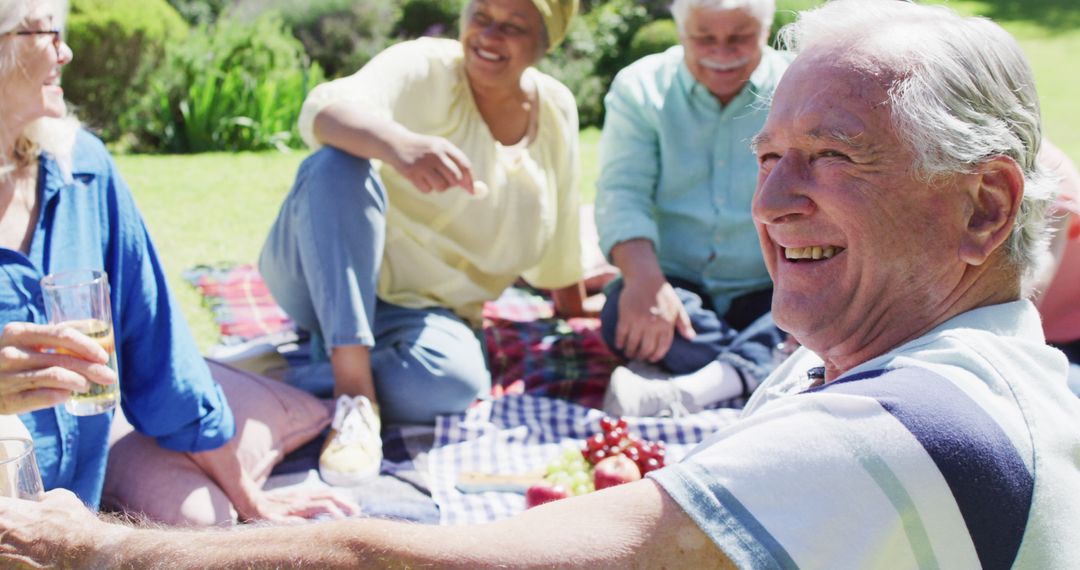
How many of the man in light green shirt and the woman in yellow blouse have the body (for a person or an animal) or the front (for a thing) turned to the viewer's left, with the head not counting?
0

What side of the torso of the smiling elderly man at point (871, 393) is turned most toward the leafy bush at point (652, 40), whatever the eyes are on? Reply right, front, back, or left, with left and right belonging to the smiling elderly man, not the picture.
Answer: right

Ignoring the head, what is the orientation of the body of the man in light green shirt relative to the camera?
toward the camera

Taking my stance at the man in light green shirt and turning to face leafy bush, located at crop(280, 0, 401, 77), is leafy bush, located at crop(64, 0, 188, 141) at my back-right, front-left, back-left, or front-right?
front-left

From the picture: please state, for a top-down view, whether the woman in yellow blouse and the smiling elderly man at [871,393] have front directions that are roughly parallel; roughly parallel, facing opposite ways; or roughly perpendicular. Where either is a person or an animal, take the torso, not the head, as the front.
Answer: roughly perpendicular

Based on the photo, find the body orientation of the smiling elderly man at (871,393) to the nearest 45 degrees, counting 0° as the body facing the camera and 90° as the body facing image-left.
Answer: approximately 90°

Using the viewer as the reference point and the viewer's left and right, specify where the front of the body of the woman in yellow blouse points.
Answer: facing the viewer

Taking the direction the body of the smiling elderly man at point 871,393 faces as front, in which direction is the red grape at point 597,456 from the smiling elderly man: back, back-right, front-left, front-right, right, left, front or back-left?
right

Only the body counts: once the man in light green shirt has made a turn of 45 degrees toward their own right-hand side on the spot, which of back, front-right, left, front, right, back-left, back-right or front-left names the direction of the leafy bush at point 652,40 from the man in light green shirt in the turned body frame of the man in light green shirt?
back-right

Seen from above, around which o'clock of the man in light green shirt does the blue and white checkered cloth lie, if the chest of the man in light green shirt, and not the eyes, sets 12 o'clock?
The blue and white checkered cloth is roughly at 1 o'clock from the man in light green shirt.

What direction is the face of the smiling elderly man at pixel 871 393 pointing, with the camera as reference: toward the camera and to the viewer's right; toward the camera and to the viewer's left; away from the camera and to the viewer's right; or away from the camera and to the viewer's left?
toward the camera and to the viewer's left

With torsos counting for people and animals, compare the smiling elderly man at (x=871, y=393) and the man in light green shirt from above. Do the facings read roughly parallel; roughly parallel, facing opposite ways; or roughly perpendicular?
roughly perpendicular

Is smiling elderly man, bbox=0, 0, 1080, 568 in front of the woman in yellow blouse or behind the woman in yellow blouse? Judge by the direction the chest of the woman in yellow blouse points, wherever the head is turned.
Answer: in front

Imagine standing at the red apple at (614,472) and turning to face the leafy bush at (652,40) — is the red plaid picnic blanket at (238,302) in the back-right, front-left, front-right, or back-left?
front-left
